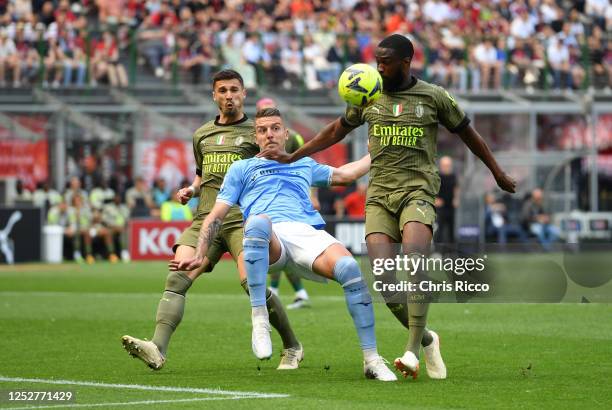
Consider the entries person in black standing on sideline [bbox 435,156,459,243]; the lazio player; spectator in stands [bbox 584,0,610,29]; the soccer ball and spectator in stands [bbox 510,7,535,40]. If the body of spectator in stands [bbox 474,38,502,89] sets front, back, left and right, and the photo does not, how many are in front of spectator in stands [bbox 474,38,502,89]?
3

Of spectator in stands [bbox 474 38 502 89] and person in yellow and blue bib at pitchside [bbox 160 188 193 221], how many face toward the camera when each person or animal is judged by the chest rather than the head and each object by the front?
2

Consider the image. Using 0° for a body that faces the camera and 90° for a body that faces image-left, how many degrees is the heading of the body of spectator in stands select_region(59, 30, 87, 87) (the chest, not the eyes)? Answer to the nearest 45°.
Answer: approximately 0°

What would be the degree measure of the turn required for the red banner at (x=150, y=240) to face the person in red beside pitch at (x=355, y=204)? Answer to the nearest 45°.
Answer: approximately 90° to its left

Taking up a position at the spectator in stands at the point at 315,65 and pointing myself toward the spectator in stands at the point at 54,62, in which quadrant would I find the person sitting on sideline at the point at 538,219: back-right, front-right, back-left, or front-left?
back-left

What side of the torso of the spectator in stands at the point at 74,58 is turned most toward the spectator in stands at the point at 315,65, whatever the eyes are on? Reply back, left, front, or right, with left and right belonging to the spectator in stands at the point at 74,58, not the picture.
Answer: left
